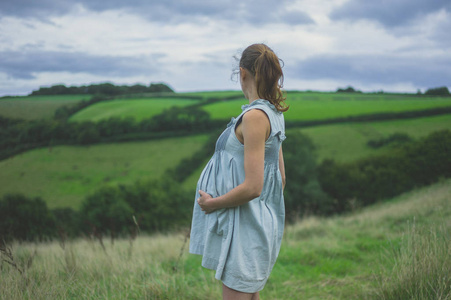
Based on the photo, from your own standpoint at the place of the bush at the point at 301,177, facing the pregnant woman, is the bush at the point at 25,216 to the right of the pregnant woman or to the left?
right

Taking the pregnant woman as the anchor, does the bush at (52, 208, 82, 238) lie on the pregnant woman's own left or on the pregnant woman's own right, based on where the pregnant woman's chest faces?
on the pregnant woman's own right

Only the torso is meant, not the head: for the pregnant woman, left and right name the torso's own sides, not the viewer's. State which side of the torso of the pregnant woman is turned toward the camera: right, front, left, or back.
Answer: left

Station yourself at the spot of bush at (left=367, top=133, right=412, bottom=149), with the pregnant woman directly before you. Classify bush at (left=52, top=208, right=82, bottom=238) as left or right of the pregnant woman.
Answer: right

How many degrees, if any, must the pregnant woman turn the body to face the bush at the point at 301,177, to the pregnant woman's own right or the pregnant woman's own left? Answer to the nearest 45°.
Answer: approximately 90° to the pregnant woman's own right
